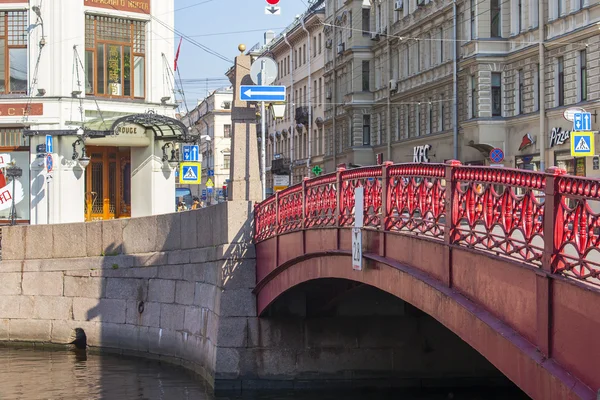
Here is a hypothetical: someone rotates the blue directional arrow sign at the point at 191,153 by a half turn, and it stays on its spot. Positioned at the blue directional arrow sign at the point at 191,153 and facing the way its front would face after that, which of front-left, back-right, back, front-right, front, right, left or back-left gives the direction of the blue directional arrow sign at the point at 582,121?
right

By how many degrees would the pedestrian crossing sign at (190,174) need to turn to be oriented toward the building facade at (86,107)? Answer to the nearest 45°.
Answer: approximately 135° to its right

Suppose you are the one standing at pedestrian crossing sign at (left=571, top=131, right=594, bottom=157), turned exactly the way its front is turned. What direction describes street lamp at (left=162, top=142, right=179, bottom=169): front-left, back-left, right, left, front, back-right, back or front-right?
right

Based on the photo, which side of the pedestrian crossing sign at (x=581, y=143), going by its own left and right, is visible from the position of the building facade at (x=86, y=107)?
right

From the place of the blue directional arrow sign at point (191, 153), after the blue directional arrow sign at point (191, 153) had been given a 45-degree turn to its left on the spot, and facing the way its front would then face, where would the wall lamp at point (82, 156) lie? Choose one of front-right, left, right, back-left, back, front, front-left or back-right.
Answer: back-right

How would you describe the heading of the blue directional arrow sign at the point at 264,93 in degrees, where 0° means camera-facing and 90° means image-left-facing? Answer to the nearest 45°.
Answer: approximately 0°

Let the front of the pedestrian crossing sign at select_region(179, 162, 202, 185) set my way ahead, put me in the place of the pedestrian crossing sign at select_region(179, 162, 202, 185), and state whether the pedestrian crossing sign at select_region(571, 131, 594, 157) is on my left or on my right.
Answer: on my left

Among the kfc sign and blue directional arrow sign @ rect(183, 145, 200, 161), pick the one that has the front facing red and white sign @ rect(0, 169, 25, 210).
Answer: the kfc sign

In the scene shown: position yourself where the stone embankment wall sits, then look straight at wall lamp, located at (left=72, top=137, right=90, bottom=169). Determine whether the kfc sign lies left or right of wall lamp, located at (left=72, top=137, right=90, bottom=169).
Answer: right

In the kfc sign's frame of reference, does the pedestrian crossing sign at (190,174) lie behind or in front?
in front

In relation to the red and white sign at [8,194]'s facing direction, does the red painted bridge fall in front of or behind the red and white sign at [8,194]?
in front

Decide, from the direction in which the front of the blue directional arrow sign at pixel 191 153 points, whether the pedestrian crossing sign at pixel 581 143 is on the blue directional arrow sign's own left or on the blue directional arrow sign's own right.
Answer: on the blue directional arrow sign's own left

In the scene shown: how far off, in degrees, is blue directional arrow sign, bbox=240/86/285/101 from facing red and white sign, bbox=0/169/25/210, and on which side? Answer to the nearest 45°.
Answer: approximately 135° to its right
